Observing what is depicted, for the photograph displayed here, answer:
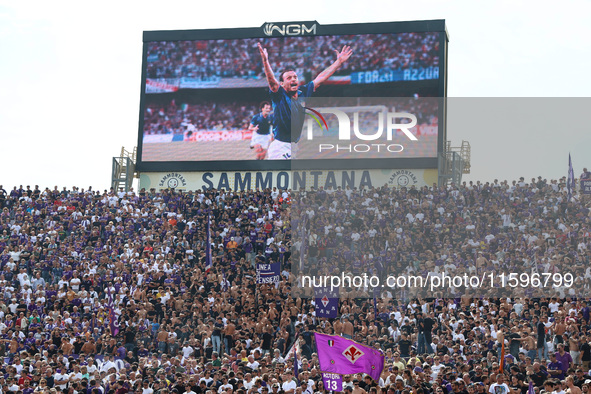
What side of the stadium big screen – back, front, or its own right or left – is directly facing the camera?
front
